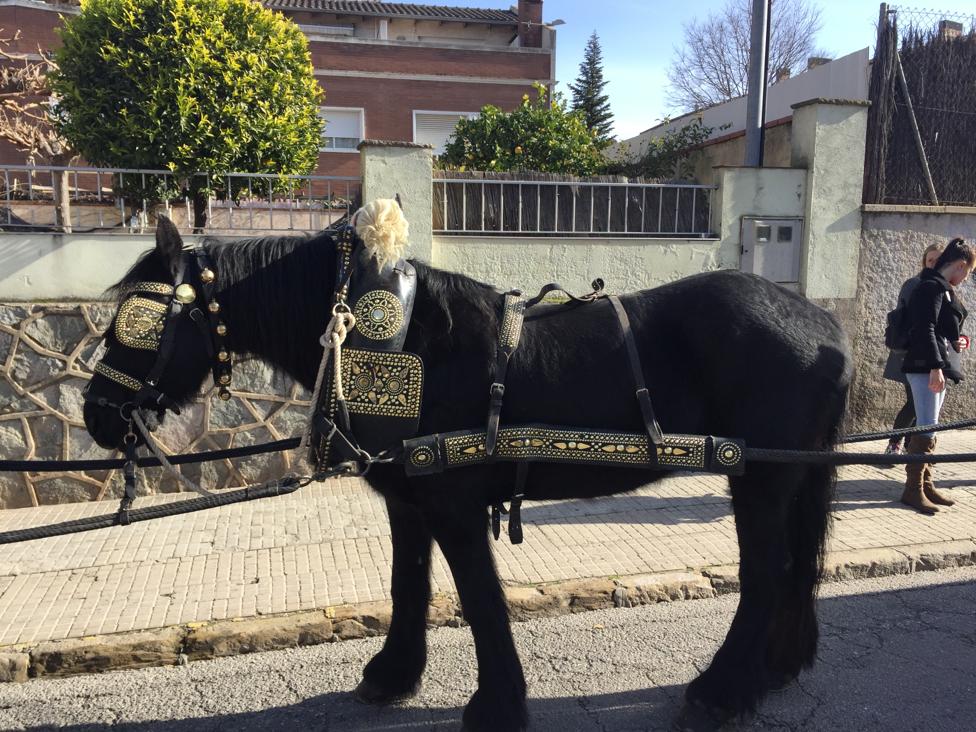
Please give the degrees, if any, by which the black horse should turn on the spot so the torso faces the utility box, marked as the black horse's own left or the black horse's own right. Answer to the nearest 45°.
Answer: approximately 135° to the black horse's own right

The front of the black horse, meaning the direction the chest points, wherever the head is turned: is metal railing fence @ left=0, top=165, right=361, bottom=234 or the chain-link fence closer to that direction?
the metal railing fence

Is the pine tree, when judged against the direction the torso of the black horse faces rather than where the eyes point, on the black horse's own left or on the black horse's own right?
on the black horse's own right

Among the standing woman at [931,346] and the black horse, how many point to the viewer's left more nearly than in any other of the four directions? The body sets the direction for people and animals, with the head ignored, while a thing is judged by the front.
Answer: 1

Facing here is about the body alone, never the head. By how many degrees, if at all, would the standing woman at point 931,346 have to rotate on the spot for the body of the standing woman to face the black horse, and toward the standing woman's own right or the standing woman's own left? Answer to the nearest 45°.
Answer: approximately 90° to the standing woman's own right

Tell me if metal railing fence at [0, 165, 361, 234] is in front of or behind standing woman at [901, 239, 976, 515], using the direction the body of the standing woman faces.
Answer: behind

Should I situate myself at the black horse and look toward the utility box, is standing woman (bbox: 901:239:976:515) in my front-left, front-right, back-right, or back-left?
front-right

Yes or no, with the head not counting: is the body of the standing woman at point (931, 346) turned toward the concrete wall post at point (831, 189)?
no

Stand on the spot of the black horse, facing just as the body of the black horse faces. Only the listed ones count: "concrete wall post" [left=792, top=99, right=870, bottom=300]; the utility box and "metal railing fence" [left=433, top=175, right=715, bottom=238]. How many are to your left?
0

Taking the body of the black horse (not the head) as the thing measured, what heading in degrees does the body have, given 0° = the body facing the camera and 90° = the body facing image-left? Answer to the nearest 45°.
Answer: approximately 90°
